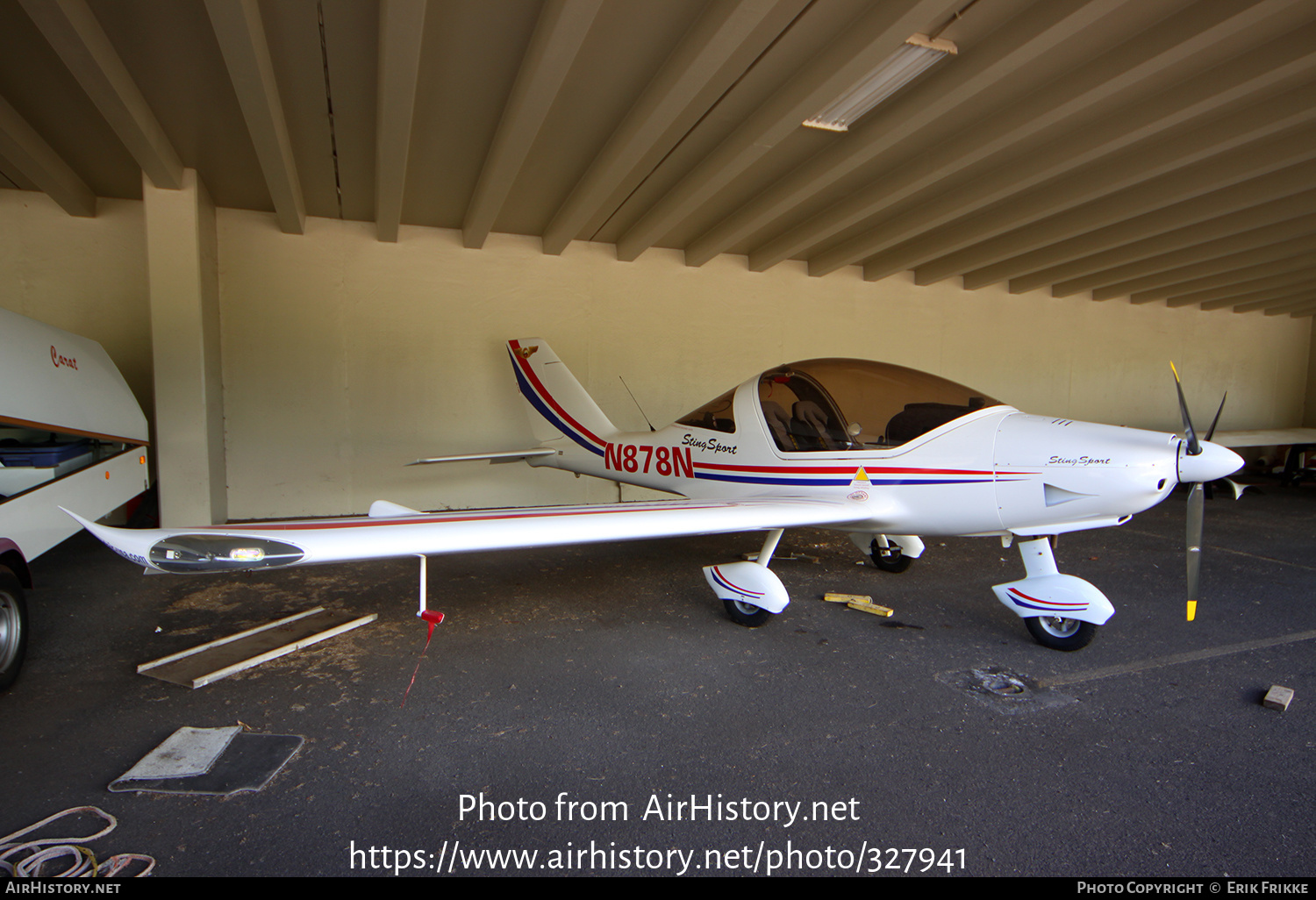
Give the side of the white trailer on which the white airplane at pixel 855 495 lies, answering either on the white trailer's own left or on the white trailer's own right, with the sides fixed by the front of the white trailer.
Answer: on the white trailer's own right

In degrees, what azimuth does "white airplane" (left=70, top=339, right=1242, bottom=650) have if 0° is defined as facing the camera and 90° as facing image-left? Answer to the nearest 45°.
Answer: approximately 315°

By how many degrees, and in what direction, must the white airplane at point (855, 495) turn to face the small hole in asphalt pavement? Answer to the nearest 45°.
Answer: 0° — it already faces it

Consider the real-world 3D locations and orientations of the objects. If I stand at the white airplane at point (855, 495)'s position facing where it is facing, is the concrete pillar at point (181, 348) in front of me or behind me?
behind

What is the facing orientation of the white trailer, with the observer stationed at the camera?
facing away from the viewer and to the right of the viewer

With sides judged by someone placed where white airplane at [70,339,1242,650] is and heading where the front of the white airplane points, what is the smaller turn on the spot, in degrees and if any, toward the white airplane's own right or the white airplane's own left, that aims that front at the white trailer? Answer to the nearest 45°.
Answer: approximately 135° to the white airplane's own right

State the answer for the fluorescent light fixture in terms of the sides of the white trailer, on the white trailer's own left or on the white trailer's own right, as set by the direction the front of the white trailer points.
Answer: on the white trailer's own right

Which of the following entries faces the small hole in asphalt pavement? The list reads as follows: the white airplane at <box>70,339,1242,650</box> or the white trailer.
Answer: the white airplane

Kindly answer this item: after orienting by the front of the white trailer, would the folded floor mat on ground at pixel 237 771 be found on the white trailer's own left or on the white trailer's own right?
on the white trailer's own right
